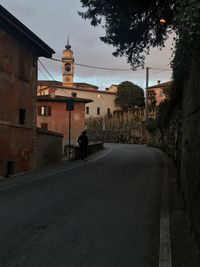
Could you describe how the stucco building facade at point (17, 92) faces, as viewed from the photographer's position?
facing the viewer and to the right of the viewer
